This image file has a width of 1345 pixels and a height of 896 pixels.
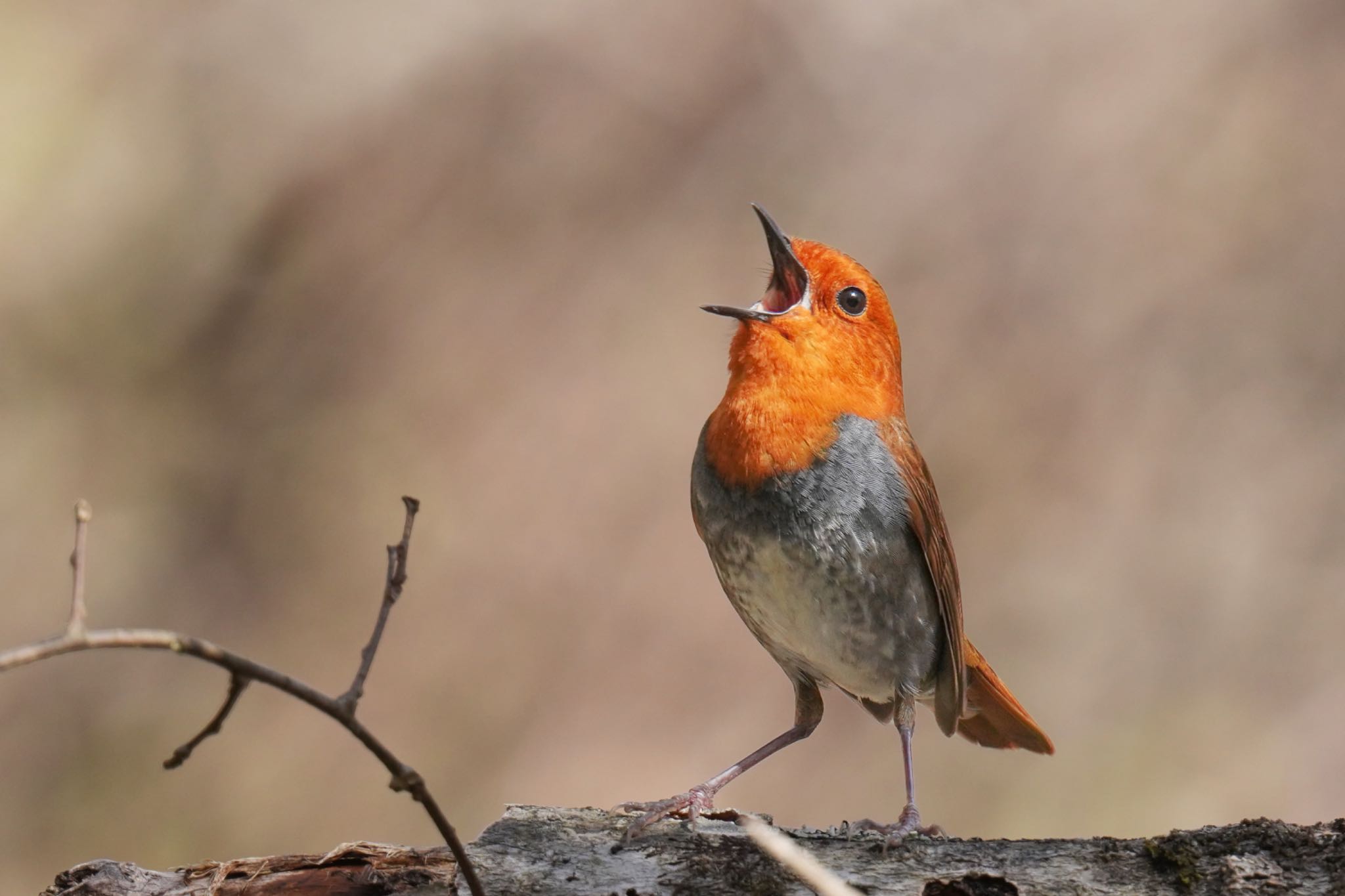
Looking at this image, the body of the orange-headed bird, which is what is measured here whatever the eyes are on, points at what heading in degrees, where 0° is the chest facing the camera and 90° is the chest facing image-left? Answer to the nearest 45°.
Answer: approximately 45°

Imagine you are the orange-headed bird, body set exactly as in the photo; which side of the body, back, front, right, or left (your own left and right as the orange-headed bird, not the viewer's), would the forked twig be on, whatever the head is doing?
front
